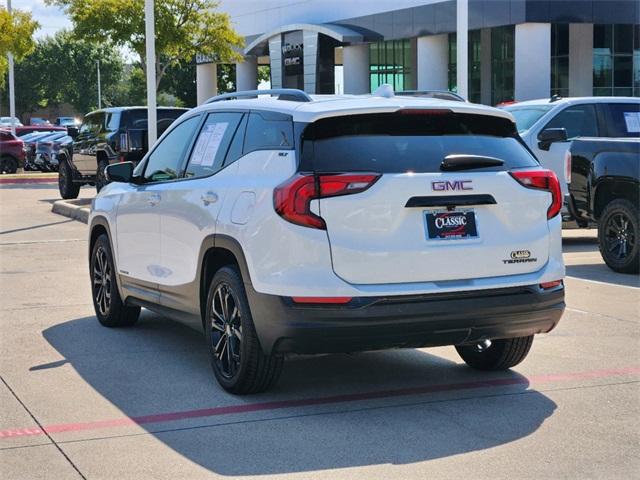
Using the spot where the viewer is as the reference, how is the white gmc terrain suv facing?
facing away from the viewer and to the left of the viewer

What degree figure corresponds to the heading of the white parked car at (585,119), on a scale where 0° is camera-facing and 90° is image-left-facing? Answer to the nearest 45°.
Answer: approximately 45°

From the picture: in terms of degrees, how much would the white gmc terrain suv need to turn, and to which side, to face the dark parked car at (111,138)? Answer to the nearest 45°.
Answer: approximately 45° to its right

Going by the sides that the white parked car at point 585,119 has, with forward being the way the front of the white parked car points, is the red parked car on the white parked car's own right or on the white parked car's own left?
on the white parked car's own right

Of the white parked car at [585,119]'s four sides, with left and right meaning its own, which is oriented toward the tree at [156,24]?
right

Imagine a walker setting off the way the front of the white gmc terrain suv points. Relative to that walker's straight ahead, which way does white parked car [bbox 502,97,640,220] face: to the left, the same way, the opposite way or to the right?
to the left

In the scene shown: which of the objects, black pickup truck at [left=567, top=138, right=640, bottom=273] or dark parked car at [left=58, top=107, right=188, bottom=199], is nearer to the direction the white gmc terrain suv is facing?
the dark parked car

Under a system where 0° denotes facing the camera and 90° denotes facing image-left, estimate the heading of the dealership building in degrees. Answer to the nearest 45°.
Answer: approximately 45°

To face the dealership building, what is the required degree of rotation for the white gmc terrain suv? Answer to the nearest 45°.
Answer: approximately 45° to its right

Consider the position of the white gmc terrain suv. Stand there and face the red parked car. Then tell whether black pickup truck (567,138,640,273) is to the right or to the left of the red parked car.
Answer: right

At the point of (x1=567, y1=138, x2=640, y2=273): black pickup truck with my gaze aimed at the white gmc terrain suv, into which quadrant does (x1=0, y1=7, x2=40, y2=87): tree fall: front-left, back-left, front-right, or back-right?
back-right

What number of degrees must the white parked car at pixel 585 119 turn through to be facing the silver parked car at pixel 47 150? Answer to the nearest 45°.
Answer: approximately 90° to its right
